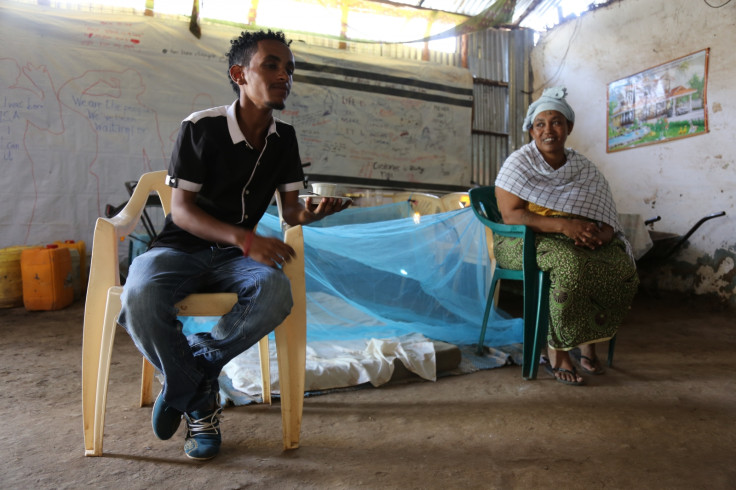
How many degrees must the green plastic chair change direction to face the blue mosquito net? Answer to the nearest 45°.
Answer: approximately 135° to its right

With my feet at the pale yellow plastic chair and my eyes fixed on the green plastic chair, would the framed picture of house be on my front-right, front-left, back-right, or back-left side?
front-left

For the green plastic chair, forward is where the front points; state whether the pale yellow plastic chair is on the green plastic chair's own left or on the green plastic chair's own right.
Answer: on the green plastic chair's own right

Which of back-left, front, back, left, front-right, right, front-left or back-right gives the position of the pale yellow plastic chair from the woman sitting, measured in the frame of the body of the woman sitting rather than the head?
right

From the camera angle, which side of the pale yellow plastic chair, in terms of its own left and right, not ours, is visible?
front

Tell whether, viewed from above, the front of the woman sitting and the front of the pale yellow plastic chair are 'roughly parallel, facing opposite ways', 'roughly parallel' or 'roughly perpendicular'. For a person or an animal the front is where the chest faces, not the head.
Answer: roughly parallel

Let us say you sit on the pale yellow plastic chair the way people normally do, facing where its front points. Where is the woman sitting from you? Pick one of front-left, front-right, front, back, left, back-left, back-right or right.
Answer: left

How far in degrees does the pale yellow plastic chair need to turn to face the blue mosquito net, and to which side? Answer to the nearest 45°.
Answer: approximately 135° to its left

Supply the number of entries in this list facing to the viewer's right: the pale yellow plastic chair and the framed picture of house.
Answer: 0

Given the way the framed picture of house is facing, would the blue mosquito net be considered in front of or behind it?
in front

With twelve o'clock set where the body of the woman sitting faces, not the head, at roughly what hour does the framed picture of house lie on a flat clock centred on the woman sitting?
The framed picture of house is roughly at 8 o'clock from the woman sitting.

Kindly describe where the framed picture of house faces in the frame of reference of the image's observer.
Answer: facing the viewer and to the left of the viewer

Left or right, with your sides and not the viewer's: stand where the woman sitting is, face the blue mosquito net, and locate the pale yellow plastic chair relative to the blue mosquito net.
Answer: left

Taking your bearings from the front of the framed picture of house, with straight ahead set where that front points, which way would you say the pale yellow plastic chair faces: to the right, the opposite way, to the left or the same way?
to the left

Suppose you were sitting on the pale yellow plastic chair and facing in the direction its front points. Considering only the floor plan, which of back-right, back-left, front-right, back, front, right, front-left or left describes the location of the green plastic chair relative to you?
left

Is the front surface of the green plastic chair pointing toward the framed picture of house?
no
